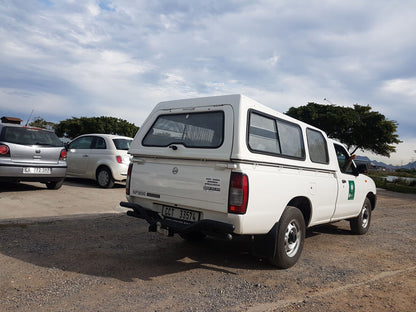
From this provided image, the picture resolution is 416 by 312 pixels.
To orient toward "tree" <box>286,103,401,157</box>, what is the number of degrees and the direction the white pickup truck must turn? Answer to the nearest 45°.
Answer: approximately 45° to its left

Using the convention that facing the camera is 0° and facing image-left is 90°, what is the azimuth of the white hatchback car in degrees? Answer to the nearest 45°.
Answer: approximately 135°

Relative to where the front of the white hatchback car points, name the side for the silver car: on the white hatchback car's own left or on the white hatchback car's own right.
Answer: on the white hatchback car's own left

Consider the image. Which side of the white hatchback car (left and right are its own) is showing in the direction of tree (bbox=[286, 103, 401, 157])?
right

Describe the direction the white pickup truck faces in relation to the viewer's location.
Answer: facing away from the viewer and to the right of the viewer

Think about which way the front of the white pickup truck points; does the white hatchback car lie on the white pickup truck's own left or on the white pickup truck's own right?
on the white pickup truck's own left

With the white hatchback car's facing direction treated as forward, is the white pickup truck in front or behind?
behind

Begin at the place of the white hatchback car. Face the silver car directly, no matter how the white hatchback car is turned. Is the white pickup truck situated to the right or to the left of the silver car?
left
